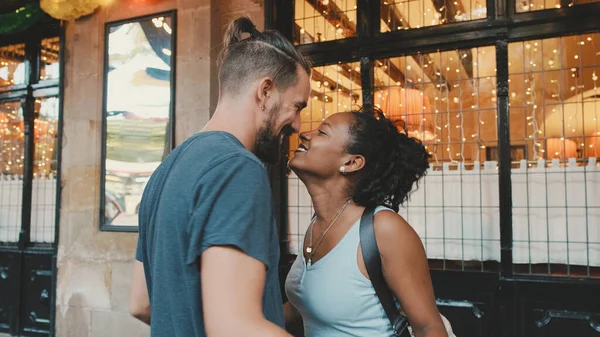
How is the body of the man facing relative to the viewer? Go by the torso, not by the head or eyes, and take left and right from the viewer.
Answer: facing away from the viewer and to the right of the viewer

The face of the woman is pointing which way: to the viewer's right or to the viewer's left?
to the viewer's left

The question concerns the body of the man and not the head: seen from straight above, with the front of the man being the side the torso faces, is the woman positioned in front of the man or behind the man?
in front

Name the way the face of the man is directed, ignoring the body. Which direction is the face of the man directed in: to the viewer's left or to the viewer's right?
to the viewer's right

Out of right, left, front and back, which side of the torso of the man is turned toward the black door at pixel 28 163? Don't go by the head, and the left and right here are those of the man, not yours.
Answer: left

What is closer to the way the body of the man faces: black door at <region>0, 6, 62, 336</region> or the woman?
the woman
